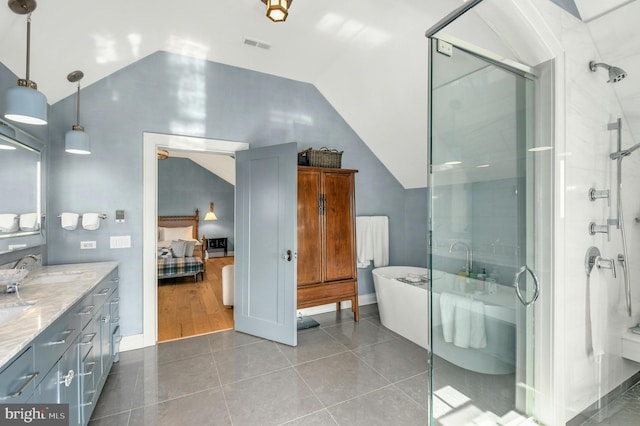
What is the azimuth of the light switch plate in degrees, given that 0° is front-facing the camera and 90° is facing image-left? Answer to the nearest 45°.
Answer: approximately 0°

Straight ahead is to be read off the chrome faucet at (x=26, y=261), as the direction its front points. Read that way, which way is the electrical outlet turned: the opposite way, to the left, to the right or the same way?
to the right

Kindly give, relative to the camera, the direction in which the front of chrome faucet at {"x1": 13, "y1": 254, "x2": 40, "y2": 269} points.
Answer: facing to the right of the viewer

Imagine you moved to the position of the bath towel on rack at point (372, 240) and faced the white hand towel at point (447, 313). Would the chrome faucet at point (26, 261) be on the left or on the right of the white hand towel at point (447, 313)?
right

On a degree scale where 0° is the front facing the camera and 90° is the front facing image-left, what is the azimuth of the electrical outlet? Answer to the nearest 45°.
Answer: approximately 0°

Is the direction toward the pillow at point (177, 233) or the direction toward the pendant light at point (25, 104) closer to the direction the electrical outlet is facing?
the pendant light

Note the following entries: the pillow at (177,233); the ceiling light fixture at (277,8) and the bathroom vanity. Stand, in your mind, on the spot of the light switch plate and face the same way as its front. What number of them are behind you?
1

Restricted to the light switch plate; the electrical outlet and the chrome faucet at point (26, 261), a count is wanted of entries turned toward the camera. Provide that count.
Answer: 2

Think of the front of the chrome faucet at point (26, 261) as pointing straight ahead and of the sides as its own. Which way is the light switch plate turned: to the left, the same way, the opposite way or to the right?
to the right

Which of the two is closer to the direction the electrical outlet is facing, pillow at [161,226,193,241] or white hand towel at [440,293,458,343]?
the white hand towel
